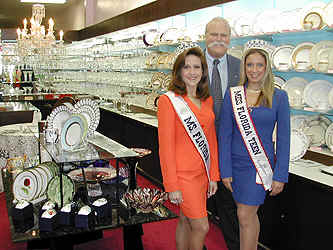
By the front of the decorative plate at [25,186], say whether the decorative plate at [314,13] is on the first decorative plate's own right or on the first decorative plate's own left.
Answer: on the first decorative plate's own left

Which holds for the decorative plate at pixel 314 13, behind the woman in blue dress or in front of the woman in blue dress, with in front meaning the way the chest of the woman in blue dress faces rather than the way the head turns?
behind

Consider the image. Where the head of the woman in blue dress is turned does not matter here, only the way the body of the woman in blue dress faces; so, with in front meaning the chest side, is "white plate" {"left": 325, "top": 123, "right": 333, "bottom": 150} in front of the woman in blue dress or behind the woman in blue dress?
behind

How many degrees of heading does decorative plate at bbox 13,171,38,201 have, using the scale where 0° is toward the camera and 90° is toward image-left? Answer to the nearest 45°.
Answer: approximately 0°

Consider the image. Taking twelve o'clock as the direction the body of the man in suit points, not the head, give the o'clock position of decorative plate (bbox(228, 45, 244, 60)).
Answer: The decorative plate is roughly at 6 o'clock from the man in suit.

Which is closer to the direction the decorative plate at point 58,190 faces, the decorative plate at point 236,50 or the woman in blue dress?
the woman in blue dress

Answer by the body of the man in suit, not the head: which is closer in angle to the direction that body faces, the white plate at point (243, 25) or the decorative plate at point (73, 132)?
the decorative plate

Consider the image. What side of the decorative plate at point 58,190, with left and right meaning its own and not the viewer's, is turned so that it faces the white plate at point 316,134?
left
